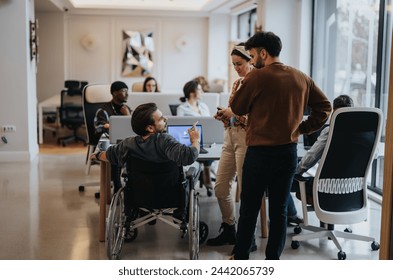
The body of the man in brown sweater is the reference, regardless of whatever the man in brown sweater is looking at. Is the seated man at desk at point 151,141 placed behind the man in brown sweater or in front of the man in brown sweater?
in front

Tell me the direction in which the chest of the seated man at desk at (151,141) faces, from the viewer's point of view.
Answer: away from the camera

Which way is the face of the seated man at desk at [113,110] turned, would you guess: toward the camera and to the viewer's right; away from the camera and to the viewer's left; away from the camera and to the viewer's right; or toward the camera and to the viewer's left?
toward the camera and to the viewer's right

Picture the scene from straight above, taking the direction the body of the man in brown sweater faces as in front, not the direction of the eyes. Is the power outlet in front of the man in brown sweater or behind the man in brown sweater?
in front

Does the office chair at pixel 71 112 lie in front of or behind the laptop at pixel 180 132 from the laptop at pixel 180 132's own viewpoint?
behind

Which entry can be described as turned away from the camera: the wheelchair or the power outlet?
the wheelchair

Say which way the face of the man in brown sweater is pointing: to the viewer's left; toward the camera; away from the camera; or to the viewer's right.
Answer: to the viewer's left

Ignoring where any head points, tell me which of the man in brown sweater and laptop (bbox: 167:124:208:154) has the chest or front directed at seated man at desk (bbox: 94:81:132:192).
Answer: the man in brown sweater

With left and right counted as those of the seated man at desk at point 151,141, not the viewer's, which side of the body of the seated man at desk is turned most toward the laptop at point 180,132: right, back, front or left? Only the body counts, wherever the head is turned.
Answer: front

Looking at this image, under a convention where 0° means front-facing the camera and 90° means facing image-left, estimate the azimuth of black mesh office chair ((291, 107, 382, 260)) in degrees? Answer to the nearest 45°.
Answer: approximately 135°

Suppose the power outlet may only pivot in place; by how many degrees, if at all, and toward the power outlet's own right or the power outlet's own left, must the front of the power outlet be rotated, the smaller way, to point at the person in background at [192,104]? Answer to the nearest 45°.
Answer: approximately 45° to the power outlet's own left

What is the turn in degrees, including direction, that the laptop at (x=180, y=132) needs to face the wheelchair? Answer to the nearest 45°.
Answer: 0° — it already faces it

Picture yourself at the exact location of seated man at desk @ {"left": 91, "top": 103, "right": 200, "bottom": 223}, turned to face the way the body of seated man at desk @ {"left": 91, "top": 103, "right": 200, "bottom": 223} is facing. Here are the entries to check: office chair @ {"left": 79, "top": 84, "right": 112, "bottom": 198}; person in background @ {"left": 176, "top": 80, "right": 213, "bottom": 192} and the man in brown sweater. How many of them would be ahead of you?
2
